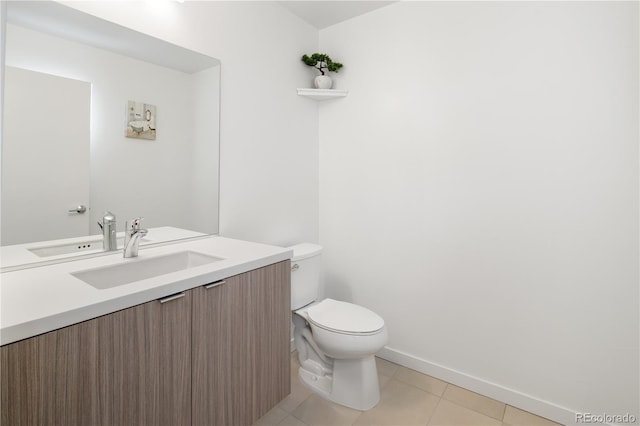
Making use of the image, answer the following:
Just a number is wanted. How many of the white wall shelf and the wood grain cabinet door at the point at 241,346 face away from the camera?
0

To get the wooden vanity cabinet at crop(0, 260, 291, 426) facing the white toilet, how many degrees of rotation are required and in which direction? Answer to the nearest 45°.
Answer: approximately 90° to its left

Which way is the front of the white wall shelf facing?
toward the camera

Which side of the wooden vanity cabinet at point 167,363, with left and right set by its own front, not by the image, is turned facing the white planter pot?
left

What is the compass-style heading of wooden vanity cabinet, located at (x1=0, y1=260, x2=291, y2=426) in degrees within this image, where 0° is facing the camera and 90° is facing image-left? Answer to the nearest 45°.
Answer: approximately 315°

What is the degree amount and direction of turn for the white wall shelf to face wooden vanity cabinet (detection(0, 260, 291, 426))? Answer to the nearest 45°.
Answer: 0° — it already faces it

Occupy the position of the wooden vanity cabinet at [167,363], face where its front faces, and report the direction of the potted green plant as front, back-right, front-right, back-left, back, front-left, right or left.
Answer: left

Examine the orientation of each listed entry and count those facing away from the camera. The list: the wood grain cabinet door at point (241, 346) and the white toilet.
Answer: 0

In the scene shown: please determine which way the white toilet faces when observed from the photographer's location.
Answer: facing the viewer and to the right of the viewer
